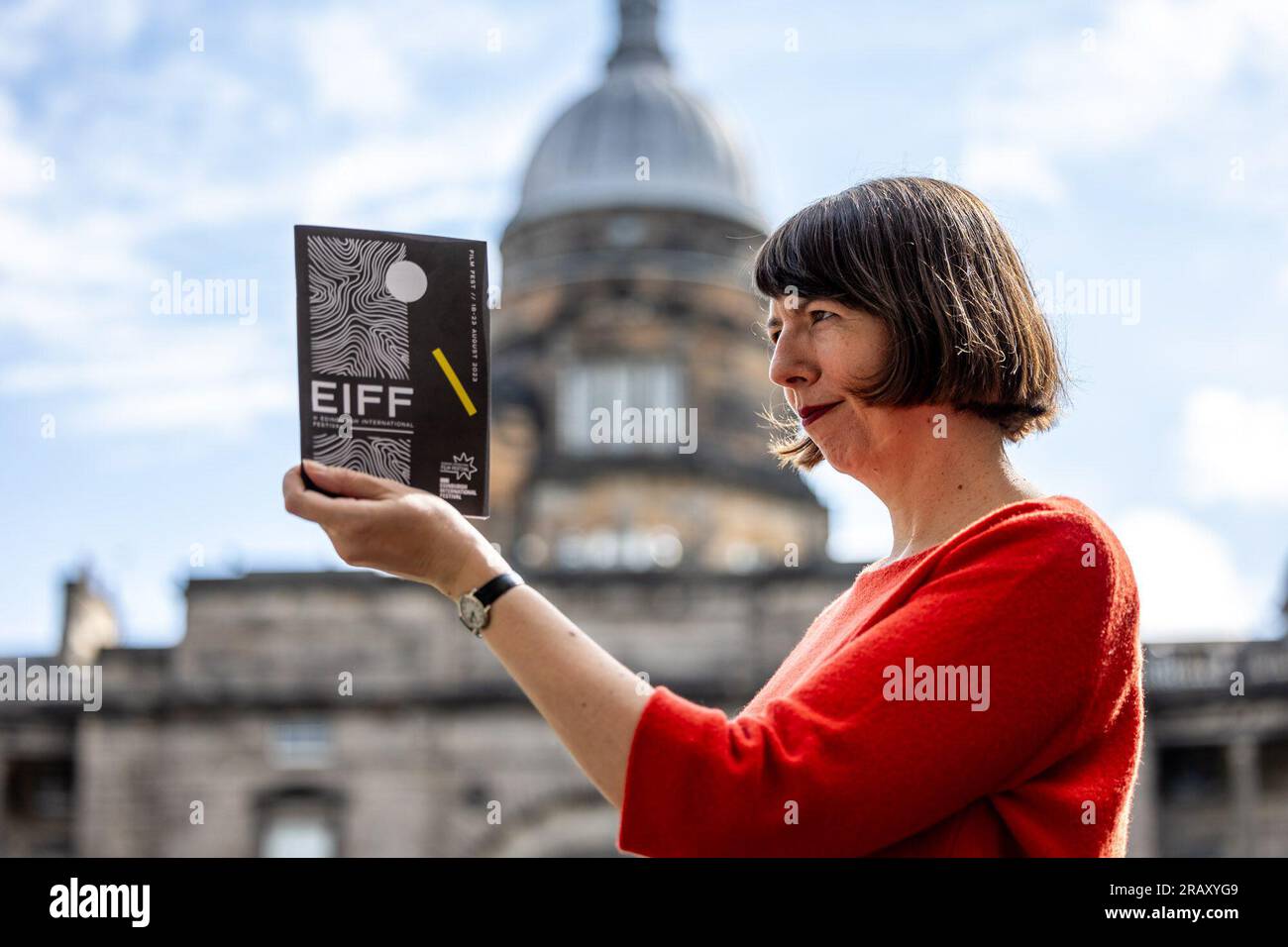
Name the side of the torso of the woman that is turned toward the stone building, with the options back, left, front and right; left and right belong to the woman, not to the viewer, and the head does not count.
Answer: right

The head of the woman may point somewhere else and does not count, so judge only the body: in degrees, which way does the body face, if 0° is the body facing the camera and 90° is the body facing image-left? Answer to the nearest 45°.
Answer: approximately 90°
